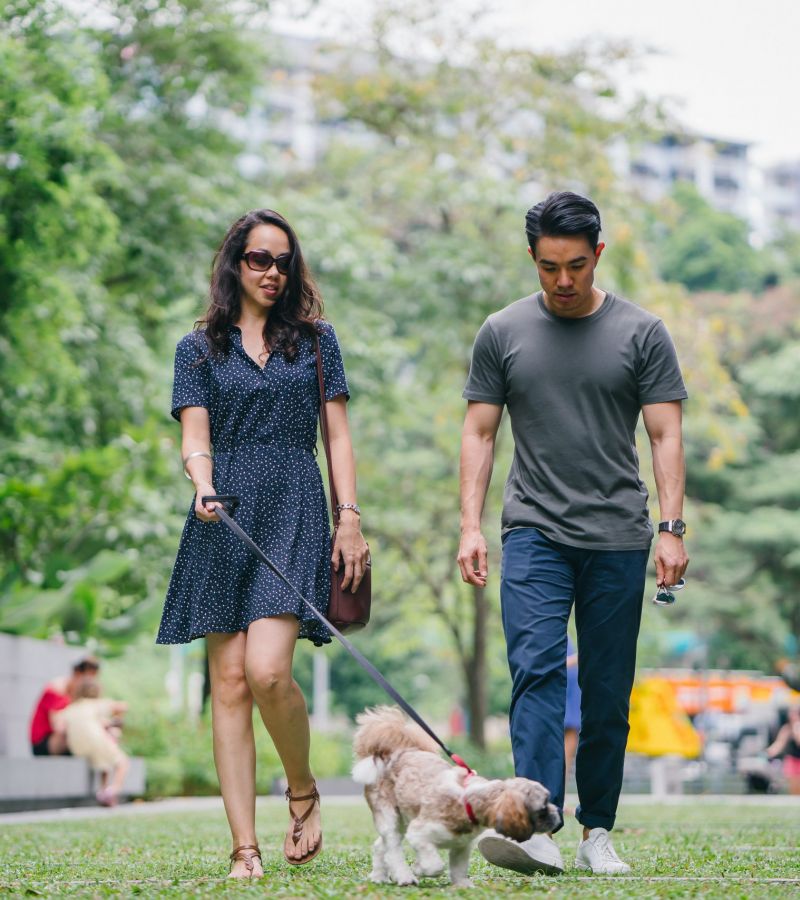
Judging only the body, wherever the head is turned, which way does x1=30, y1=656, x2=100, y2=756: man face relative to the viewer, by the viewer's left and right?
facing to the right of the viewer

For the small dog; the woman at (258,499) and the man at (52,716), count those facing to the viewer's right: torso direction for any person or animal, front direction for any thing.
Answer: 2

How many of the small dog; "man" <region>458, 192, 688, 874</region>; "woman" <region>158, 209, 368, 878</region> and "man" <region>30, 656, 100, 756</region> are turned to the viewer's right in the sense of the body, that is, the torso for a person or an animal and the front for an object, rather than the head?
2

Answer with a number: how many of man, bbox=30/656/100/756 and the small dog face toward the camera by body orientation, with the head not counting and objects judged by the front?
0

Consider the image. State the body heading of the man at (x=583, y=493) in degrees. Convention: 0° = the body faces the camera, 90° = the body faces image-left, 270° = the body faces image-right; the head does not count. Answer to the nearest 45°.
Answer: approximately 0°

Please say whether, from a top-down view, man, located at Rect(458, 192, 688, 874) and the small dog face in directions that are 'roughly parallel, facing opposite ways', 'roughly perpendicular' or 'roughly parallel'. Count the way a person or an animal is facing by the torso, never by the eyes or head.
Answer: roughly perpendicular

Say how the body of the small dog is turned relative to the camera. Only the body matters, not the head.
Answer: to the viewer's right

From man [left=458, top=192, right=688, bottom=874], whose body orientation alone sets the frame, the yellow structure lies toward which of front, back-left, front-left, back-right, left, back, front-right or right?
back
